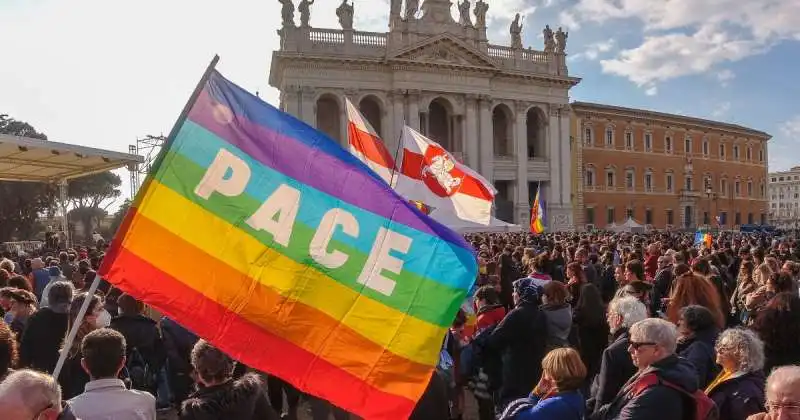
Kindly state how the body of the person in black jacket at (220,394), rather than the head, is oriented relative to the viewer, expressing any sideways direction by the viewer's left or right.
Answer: facing away from the viewer

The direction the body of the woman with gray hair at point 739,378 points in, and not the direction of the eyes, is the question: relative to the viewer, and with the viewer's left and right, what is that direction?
facing to the left of the viewer

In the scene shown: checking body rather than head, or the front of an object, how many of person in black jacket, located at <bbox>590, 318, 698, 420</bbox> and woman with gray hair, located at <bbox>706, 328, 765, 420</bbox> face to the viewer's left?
2

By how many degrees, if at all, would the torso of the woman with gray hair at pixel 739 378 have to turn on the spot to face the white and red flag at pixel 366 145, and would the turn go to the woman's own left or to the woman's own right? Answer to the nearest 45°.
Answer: approximately 45° to the woman's own right

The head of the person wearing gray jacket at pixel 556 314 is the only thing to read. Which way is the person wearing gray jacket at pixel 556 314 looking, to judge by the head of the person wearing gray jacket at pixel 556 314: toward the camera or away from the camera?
away from the camera

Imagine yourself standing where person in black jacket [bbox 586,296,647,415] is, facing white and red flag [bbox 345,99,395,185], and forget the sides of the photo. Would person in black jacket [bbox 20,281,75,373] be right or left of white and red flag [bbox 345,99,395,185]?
left

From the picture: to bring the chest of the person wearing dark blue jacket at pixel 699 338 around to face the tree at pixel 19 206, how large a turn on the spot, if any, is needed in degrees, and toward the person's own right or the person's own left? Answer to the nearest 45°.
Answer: approximately 45° to the person's own right

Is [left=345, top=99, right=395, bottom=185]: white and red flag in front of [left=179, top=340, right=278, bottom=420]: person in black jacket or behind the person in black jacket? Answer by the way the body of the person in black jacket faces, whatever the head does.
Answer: in front

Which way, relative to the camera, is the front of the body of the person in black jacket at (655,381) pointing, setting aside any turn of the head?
to the viewer's left
